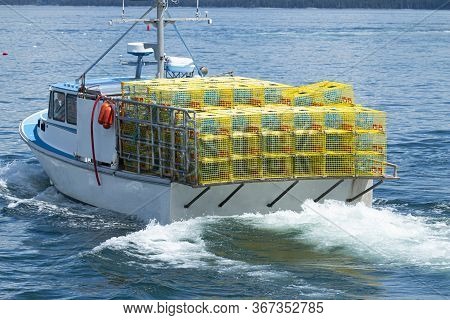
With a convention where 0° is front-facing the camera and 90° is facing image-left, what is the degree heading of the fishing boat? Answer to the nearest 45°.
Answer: approximately 135°
